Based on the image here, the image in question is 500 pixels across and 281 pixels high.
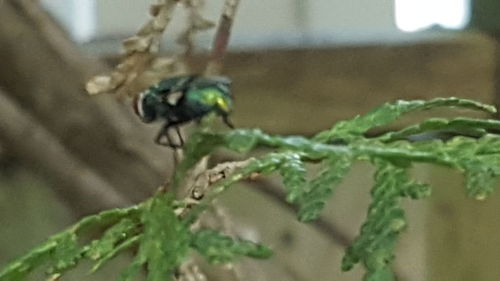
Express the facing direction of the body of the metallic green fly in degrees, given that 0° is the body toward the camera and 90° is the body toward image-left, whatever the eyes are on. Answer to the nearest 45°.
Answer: approximately 90°

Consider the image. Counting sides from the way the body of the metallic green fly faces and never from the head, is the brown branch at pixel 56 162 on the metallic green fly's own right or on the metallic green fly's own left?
on the metallic green fly's own right
